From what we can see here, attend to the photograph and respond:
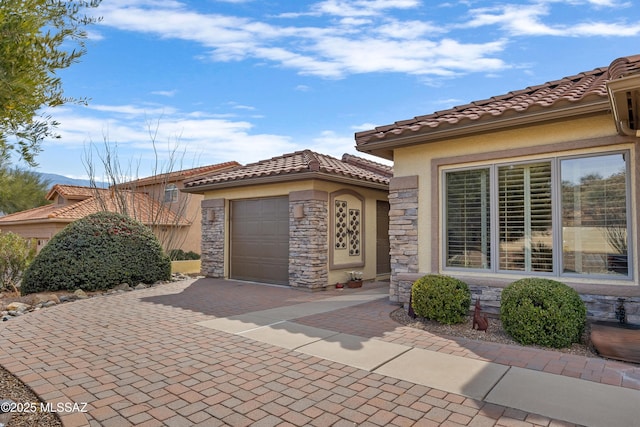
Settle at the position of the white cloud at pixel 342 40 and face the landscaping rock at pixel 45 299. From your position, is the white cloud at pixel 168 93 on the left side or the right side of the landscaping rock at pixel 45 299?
right

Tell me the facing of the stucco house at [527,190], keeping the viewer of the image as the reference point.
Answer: facing the viewer and to the left of the viewer

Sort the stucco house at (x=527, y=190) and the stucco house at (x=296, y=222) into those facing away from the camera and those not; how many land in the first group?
0

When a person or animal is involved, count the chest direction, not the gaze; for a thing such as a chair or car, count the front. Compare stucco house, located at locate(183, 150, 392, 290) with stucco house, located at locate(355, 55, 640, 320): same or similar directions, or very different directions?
same or similar directions

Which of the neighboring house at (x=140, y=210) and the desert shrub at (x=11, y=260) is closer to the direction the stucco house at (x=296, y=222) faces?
the desert shrub

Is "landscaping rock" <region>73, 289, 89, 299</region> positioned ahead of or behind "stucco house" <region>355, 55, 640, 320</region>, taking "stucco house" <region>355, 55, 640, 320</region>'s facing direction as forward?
ahead

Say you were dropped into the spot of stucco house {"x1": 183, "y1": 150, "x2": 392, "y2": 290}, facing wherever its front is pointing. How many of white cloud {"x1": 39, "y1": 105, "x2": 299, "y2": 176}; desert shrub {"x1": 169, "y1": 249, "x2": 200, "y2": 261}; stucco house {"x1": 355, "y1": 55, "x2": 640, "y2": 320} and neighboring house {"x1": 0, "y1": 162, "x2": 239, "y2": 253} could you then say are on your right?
3

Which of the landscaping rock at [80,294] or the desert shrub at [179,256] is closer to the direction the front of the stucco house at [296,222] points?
the landscaping rock

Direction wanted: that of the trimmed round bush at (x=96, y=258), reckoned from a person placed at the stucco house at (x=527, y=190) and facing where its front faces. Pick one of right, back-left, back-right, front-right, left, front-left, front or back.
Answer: front-right

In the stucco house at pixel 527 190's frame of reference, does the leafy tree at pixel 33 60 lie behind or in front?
in front
